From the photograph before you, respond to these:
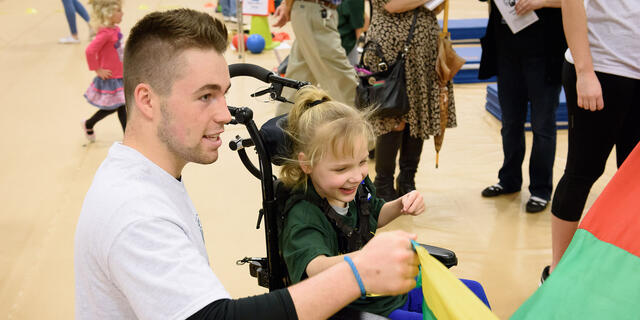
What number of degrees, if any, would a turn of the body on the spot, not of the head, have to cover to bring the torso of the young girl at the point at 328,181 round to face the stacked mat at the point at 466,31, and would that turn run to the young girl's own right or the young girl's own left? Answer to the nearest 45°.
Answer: approximately 135° to the young girl's own left

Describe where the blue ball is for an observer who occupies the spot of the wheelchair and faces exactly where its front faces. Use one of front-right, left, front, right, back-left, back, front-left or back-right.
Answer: back-left

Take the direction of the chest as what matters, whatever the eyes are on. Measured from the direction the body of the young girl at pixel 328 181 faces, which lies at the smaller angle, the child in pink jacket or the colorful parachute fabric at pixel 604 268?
the colorful parachute fabric

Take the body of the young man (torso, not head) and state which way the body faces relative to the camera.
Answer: to the viewer's right

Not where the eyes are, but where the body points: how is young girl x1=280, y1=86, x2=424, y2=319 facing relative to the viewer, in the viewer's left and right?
facing the viewer and to the right of the viewer

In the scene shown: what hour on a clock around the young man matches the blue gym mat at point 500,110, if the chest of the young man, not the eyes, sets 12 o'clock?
The blue gym mat is roughly at 10 o'clock from the young man.

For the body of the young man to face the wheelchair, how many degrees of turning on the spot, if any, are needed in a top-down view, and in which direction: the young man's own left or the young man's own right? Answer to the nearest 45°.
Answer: approximately 45° to the young man's own left

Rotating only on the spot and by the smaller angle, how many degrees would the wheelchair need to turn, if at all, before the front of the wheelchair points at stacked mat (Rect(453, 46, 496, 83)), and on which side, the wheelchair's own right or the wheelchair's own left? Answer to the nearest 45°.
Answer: approximately 135° to the wheelchair's own left

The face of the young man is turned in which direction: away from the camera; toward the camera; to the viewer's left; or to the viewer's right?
to the viewer's right

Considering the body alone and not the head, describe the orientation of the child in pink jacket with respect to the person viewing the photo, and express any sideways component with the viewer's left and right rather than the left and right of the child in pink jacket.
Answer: facing to the right of the viewer

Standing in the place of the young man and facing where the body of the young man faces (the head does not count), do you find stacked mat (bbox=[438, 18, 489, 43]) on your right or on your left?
on your left
